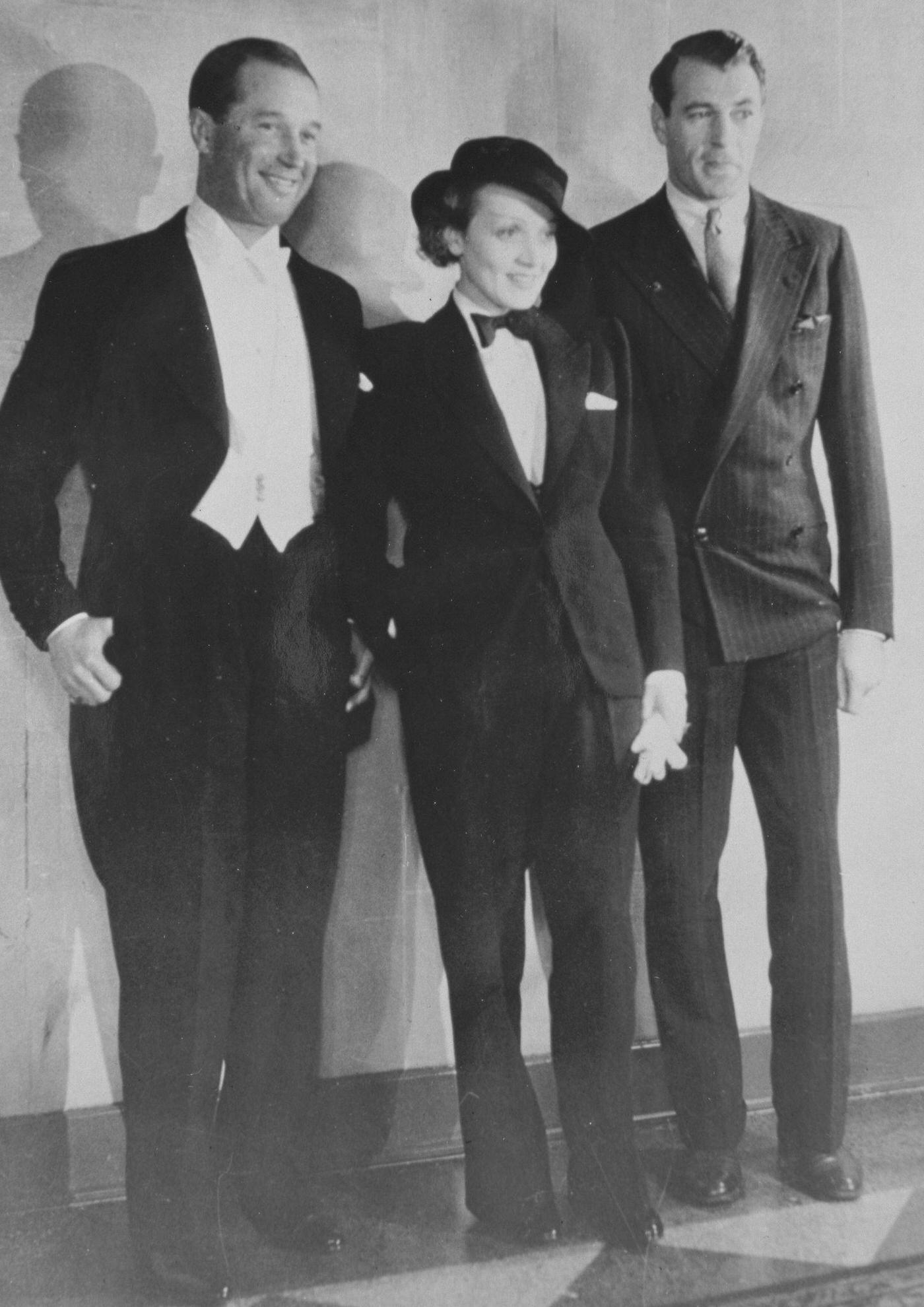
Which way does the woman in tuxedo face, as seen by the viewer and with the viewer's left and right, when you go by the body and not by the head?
facing the viewer and to the right of the viewer

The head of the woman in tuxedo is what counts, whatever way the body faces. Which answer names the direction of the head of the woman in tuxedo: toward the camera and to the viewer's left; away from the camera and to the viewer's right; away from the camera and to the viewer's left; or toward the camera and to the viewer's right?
toward the camera and to the viewer's right

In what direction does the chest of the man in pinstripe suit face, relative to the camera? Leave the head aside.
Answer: toward the camera

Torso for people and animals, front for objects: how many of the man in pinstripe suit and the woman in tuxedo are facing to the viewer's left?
0
